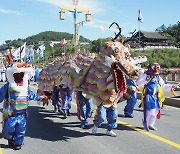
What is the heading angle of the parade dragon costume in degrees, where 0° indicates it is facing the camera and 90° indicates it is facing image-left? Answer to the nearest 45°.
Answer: approximately 315°

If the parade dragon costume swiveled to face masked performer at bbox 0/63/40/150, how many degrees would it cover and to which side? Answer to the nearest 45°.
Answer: approximately 135° to its right
